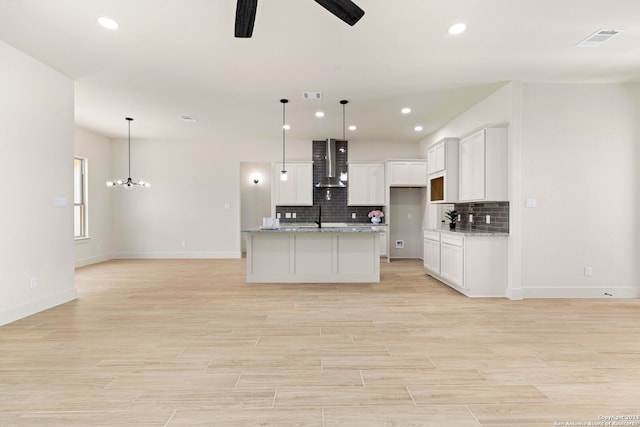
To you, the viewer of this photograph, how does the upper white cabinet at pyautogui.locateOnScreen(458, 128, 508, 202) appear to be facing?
facing the viewer and to the left of the viewer

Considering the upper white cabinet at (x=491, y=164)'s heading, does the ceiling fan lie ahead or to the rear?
ahead

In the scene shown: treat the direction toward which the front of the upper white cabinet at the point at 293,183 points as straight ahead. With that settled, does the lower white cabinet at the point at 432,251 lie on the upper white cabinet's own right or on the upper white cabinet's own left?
on the upper white cabinet's own left

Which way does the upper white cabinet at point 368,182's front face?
toward the camera

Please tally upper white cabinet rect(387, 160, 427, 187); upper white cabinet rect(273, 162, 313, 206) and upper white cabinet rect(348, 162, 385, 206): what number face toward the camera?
3

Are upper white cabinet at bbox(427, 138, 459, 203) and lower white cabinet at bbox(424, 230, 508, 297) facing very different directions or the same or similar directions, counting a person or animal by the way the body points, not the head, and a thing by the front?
same or similar directions

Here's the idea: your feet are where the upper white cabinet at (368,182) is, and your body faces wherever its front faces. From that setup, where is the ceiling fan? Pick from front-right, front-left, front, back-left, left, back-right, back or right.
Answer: front

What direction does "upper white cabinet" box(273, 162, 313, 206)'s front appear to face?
toward the camera

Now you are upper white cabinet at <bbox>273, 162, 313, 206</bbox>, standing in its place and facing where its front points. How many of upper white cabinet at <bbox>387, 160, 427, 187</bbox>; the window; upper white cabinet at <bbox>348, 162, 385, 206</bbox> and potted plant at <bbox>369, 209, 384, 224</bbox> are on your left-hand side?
3

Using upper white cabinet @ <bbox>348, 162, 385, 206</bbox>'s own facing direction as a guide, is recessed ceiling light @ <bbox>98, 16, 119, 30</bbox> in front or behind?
in front

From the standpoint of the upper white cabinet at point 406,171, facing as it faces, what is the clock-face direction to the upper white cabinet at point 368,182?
the upper white cabinet at point 368,182 is roughly at 3 o'clock from the upper white cabinet at point 406,171.

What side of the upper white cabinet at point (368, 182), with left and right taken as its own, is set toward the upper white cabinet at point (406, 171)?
left

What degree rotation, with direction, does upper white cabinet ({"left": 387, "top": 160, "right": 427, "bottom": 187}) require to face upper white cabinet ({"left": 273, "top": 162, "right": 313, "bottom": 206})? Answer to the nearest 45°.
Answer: approximately 90° to its right

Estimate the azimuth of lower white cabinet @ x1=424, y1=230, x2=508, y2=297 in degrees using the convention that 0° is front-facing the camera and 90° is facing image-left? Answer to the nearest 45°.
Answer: approximately 45°

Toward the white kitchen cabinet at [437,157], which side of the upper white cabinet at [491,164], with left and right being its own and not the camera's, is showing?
right

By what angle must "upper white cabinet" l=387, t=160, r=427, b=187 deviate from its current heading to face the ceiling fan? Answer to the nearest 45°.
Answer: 0° — it already faces it

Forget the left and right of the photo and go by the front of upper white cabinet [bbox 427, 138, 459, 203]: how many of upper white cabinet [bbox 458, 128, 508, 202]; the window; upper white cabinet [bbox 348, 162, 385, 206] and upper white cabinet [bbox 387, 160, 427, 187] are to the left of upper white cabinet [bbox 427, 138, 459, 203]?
1
